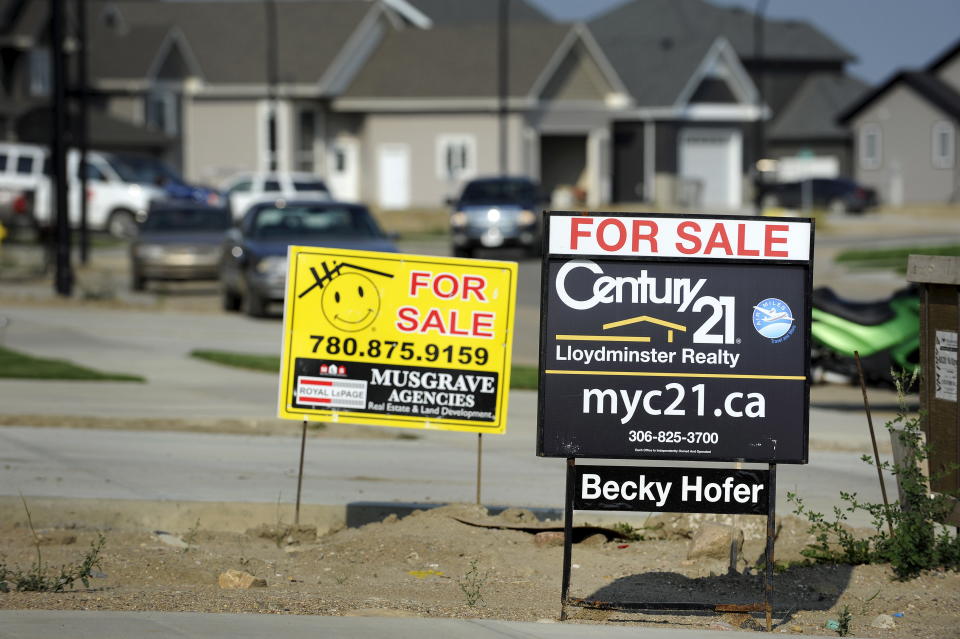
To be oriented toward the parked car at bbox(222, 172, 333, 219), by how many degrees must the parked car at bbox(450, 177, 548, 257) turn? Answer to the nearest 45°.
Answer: approximately 135° to its right

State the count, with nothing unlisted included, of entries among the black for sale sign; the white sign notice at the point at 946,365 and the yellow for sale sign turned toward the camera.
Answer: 3

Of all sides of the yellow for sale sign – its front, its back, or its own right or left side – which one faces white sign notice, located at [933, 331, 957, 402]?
left

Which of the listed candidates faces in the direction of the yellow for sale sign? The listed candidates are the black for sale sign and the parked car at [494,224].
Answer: the parked car

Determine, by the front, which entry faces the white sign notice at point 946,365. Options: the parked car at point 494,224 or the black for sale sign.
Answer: the parked car

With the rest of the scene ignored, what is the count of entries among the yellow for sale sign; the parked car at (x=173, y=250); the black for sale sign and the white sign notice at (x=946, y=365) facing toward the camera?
4

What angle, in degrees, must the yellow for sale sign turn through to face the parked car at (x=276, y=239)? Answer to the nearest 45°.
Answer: approximately 180°

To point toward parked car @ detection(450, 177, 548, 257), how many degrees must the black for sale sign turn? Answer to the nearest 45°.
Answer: approximately 180°

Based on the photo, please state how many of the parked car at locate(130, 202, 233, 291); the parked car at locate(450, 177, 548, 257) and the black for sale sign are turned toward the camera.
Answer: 3

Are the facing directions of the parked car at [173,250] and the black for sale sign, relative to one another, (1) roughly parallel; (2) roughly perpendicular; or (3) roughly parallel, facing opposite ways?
roughly parallel

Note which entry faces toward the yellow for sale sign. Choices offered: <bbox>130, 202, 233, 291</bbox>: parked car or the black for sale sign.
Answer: the parked car

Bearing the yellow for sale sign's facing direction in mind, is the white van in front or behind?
behind

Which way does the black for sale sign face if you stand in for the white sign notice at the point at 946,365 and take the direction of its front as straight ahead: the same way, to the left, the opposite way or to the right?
the same way

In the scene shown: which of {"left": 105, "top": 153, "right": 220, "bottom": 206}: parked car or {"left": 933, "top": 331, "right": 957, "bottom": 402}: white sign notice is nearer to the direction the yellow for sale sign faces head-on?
the white sign notice

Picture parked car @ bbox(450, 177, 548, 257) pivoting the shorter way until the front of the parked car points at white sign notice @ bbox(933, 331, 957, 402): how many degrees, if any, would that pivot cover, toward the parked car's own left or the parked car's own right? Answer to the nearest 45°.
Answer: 0° — it already faces it

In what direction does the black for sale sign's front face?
toward the camera

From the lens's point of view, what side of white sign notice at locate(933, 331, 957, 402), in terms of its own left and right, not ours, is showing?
front

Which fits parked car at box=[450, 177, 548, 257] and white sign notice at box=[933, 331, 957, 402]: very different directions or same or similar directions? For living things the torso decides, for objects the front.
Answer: same or similar directions

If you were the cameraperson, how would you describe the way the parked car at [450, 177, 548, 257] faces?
facing the viewer
